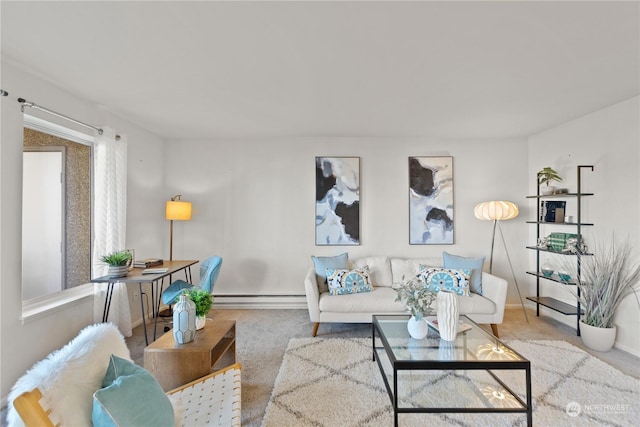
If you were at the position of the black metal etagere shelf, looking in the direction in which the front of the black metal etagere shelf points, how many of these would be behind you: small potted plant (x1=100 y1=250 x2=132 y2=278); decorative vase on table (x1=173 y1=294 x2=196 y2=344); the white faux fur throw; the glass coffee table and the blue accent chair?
0

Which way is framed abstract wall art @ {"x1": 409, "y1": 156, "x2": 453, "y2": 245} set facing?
toward the camera

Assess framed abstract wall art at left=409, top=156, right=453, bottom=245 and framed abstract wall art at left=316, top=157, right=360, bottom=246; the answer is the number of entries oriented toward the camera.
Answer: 2

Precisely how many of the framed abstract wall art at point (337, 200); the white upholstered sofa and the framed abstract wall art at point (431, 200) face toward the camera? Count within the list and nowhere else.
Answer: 3

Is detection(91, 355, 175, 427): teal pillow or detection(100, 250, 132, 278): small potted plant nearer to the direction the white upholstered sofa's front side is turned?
the teal pillow

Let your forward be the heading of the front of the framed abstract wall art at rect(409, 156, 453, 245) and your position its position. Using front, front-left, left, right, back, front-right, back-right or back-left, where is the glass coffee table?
front

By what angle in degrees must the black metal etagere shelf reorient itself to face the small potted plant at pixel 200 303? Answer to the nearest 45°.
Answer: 0° — it already faces it

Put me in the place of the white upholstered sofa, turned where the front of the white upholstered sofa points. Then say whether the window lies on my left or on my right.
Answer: on my right

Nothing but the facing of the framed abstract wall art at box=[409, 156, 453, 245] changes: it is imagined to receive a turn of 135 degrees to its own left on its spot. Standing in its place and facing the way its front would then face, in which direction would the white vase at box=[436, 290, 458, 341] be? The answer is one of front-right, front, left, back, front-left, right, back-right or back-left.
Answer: back-right

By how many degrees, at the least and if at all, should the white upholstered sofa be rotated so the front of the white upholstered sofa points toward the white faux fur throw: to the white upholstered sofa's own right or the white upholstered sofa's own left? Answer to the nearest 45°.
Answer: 0° — it already faces it

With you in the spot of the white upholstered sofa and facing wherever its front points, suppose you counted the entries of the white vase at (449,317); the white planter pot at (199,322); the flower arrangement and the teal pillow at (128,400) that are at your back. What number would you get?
0

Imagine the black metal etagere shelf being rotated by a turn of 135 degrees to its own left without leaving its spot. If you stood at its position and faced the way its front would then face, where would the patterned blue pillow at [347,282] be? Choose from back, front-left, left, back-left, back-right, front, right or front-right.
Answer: back-right

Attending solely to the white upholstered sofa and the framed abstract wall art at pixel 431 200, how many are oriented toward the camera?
2

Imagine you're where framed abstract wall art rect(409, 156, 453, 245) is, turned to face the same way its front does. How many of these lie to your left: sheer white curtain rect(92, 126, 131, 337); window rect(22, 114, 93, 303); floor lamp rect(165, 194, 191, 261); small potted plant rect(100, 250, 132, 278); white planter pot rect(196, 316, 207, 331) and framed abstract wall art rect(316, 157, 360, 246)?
0

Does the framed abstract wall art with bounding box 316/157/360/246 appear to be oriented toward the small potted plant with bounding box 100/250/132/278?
no

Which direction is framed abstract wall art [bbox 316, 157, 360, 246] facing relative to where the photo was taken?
toward the camera

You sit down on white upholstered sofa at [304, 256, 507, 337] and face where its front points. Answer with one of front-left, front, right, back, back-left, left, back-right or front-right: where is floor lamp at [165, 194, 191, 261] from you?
right

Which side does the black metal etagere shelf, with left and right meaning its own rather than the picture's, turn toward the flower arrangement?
front

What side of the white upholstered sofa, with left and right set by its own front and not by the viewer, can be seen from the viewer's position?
front

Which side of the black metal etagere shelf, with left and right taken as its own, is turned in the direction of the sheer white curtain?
front

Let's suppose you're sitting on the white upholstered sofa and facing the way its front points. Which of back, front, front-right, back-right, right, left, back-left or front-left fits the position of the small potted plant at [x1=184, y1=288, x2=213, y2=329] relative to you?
front-right

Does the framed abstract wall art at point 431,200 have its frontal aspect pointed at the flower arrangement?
yes
